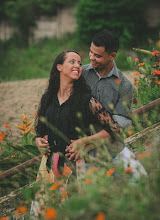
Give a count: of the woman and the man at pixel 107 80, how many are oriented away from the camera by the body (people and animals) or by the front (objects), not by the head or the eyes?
0

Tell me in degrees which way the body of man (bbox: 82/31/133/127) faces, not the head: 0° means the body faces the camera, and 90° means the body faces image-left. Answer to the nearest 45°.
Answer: approximately 45°

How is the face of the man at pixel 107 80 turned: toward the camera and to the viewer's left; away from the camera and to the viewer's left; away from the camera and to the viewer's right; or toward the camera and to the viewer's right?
toward the camera and to the viewer's left

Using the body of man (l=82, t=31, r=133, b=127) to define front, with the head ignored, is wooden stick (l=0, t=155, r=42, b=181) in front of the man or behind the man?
in front

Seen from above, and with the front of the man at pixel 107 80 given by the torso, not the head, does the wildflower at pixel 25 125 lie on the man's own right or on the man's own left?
on the man's own right

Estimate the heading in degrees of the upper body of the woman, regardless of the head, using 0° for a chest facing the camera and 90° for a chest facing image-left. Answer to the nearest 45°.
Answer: approximately 0°
